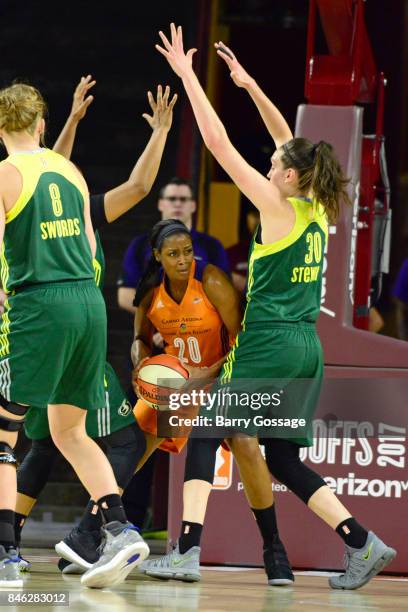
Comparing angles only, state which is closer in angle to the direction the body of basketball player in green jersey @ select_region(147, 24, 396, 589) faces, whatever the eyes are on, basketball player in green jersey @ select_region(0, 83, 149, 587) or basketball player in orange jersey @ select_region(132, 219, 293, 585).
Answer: the basketball player in orange jersey

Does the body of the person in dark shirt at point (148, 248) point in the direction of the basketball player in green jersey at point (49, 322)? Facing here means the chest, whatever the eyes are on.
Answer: yes

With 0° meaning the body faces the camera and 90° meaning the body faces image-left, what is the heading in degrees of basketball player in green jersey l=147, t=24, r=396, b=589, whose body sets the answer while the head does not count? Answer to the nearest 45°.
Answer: approximately 135°

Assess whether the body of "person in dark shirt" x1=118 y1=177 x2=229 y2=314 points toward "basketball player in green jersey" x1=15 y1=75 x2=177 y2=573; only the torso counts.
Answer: yes

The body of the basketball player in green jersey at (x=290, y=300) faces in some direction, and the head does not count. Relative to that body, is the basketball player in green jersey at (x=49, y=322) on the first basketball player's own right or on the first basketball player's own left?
on the first basketball player's own left

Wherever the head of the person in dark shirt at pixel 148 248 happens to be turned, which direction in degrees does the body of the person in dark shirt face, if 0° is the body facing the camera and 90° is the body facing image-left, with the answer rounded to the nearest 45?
approximately 0°

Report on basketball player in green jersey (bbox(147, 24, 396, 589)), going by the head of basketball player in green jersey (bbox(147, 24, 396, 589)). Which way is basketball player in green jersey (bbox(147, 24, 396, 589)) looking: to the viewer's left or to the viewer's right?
to the viewer's left

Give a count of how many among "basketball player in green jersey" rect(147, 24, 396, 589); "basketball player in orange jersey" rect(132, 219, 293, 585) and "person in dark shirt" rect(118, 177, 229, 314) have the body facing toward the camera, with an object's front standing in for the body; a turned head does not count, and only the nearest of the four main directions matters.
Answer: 2

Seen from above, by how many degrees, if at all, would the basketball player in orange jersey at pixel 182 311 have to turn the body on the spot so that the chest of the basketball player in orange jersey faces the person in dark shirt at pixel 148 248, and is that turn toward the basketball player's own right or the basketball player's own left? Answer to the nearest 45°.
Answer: approximately 180°
